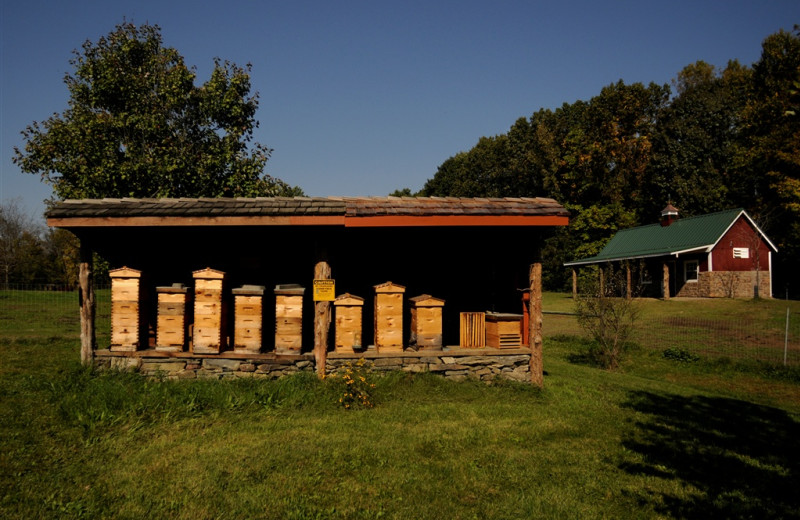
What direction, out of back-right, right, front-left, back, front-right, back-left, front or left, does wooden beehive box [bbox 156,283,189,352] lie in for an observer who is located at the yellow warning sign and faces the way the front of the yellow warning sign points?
right

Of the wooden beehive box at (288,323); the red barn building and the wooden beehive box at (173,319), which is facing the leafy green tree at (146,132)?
the red barn building

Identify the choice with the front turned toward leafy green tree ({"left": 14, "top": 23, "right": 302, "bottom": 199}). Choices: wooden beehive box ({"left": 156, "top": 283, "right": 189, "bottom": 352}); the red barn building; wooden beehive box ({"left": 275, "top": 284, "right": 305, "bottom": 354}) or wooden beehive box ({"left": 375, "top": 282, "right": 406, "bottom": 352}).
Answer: the red barn building

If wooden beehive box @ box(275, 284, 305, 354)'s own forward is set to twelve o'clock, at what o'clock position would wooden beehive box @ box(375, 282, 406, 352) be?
wooden beehive box @ box(375, 282, 406, 352) is roughly at 9 o'clock from wooden beehive box @ box(275, 284, 305, 354).

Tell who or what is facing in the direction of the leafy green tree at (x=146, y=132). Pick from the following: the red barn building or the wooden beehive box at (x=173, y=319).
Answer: the red barn building

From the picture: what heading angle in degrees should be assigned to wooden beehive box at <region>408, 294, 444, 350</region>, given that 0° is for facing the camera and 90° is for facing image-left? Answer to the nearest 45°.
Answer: approximately 0°

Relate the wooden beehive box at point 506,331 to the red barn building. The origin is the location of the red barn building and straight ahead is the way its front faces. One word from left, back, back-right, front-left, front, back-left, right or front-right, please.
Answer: front-left
